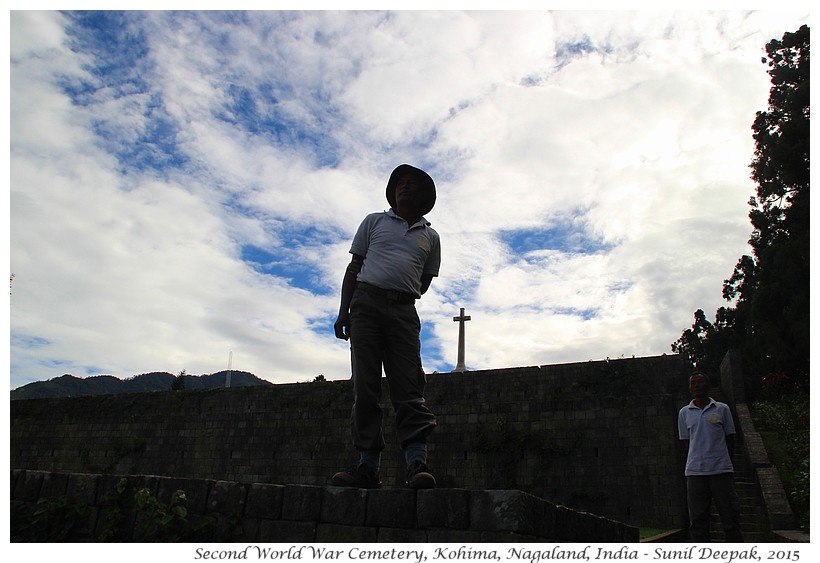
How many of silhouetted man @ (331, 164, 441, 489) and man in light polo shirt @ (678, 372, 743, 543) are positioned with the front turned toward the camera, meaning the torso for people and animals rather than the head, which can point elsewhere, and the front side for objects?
2

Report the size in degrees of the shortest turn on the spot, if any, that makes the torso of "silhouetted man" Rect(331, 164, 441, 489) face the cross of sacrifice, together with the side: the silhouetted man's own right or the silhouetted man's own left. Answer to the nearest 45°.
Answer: approximately 180°

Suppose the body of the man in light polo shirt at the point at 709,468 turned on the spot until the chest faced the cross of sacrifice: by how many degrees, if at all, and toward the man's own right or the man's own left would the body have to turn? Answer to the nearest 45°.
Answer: approximately 135° to the man's own right

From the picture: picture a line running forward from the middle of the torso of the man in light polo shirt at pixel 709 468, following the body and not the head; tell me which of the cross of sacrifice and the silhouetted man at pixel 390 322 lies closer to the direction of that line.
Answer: the silhouetted man

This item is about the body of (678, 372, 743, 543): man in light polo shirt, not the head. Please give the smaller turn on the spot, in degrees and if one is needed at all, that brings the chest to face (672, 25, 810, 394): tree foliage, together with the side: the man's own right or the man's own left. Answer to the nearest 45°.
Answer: approximately 180°

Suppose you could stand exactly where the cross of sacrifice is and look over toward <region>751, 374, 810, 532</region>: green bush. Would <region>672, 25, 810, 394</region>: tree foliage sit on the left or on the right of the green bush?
left

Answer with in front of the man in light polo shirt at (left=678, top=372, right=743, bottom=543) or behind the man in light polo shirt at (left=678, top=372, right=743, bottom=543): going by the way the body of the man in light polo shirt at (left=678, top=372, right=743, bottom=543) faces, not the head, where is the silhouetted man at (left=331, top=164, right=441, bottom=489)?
in front

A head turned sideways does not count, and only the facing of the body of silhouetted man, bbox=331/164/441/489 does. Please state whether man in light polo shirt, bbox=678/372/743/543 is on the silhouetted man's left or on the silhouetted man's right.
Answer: on the silhouetted man's left

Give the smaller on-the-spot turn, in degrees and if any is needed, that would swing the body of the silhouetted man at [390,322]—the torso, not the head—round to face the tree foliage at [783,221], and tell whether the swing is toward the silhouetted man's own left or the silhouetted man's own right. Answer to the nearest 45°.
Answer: approximately 135° to the silhouetted man's own left
